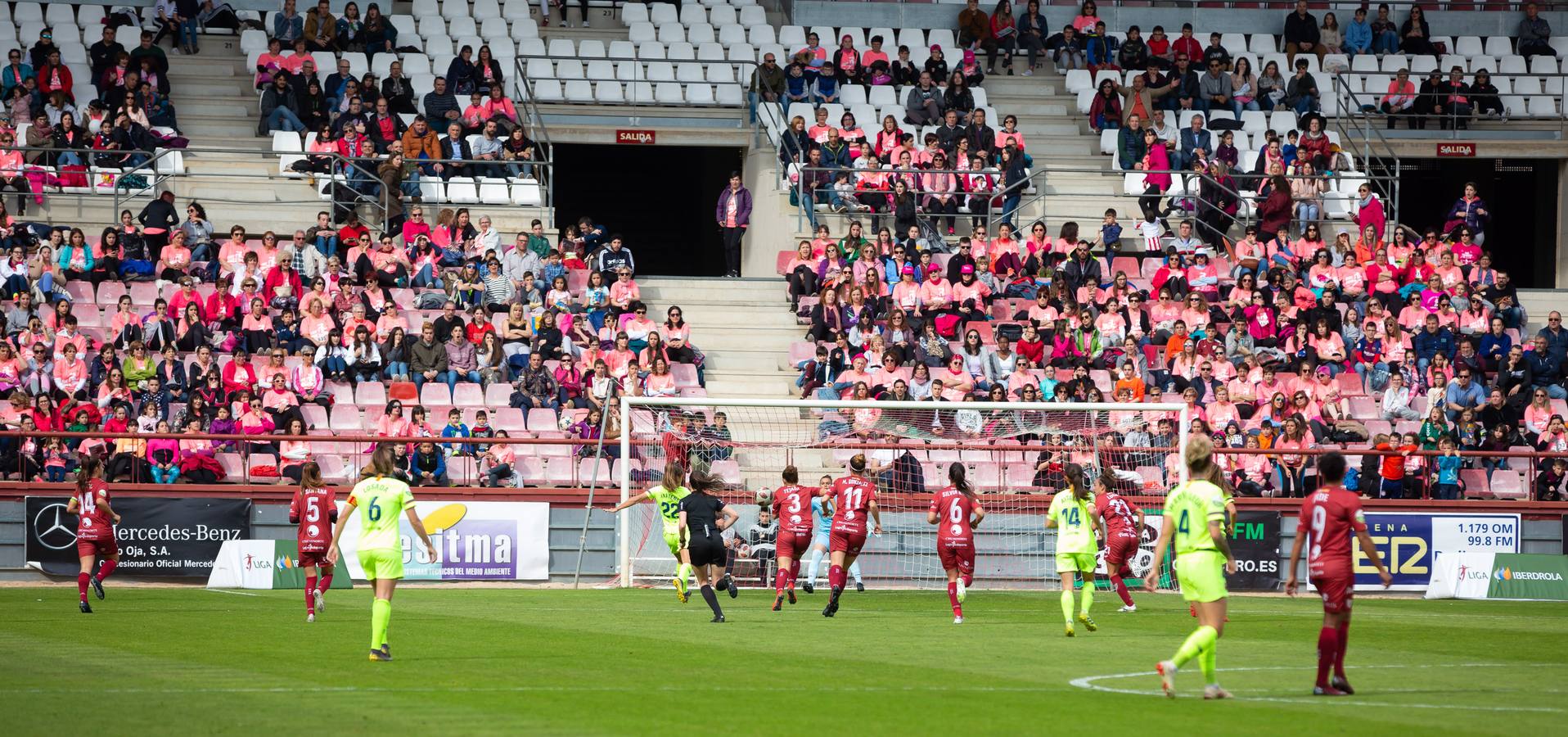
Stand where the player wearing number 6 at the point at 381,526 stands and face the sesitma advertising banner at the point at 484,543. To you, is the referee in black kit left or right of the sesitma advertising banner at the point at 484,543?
right

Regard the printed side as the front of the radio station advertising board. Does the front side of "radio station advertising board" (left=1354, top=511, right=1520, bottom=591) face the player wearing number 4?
yes

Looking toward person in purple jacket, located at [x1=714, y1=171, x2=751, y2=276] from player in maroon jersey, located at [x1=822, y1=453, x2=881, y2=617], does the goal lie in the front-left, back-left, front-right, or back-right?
front-right

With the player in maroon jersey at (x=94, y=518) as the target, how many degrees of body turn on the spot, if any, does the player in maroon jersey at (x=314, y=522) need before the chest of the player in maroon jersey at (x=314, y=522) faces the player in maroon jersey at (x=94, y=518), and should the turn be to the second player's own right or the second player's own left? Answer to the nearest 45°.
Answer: approximately 45° to the second player's own left

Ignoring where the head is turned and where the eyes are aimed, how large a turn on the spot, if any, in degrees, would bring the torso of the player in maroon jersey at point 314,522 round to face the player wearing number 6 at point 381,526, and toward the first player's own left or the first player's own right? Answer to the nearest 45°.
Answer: approximately 180°

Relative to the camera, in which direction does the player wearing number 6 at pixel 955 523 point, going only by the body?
away from the camera

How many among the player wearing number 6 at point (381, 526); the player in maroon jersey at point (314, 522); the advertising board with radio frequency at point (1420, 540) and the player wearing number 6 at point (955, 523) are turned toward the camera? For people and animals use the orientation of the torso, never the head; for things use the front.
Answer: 1

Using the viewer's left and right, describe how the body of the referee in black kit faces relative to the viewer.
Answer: facing away from the viewer

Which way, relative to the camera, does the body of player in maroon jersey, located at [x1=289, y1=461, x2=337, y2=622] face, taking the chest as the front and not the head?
away from the camera

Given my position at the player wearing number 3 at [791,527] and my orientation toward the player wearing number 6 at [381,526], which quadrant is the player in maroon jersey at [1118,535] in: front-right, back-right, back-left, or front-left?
back-left

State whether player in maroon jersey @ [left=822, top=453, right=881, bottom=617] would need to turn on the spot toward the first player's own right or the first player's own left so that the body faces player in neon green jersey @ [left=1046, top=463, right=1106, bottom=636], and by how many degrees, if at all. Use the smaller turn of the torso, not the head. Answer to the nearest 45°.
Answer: approximately 135° to the first player's own right

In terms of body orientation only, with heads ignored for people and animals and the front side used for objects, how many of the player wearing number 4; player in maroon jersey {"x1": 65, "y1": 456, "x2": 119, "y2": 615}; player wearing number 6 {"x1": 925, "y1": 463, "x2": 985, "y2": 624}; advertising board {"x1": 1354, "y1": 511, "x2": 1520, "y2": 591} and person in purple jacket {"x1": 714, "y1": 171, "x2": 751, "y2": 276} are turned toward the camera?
2

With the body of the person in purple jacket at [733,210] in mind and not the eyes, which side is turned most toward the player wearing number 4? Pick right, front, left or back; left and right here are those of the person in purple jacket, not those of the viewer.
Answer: front

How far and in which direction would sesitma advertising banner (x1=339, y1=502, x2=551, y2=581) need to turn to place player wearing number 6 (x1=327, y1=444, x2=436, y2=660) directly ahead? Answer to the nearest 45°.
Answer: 0° — it already faces them

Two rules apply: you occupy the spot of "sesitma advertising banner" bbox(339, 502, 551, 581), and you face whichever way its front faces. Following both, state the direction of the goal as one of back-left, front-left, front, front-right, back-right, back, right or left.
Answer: left

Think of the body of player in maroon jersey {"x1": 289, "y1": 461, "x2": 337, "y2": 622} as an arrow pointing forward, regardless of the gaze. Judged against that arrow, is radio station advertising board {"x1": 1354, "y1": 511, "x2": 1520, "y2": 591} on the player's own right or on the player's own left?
on the player's own right
